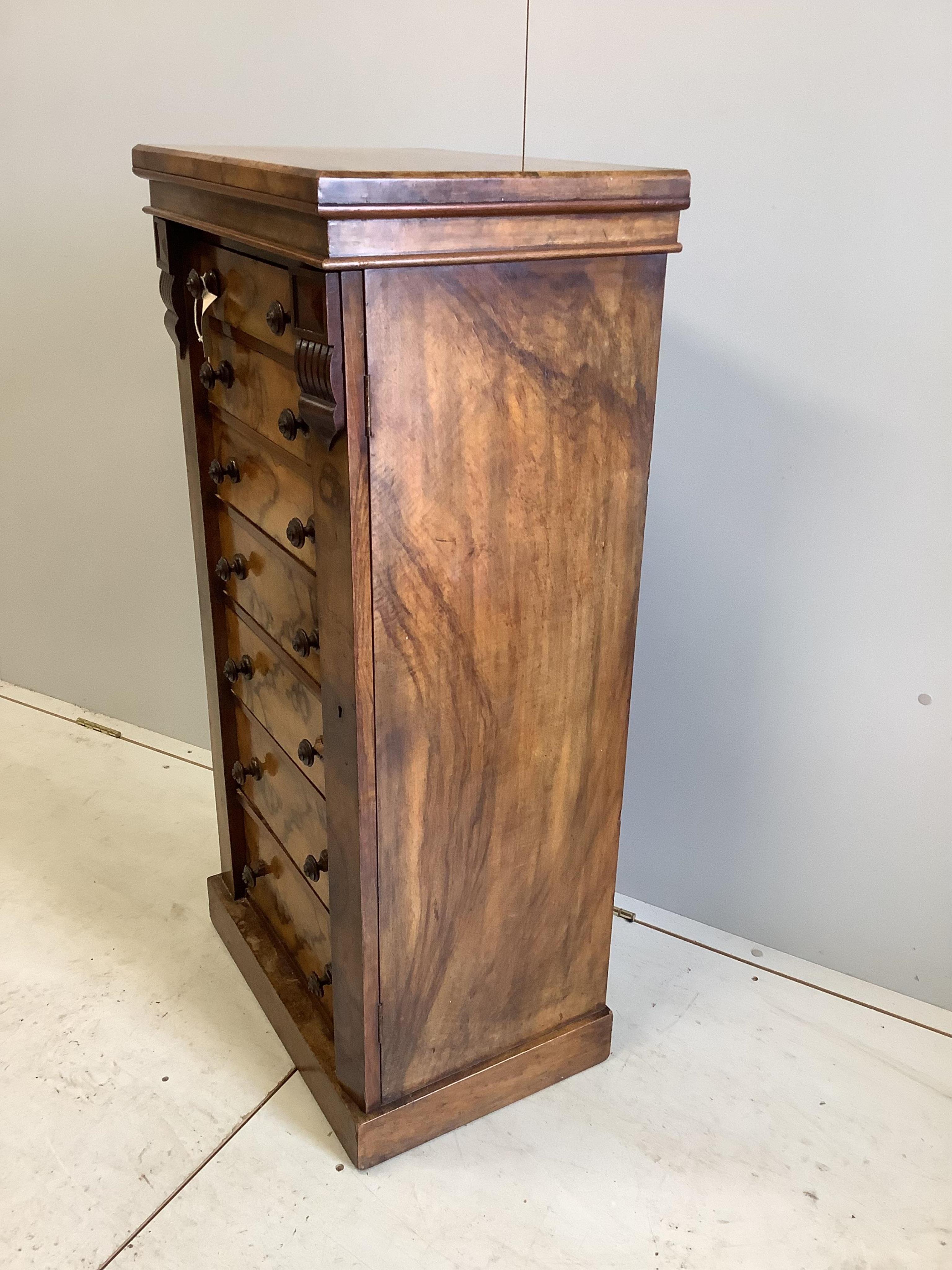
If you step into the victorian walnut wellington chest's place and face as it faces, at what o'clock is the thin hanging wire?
The thin hanging wire is roughly at 5 o'clock from the victorian walnut wellington chest.

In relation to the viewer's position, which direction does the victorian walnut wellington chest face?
facing the viewer and to the left of the viewer

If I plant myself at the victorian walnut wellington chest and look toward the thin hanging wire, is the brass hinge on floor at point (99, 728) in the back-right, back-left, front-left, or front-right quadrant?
front-left

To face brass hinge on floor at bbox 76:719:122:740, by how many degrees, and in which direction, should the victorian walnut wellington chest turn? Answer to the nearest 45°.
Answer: approximately 90° to its right
